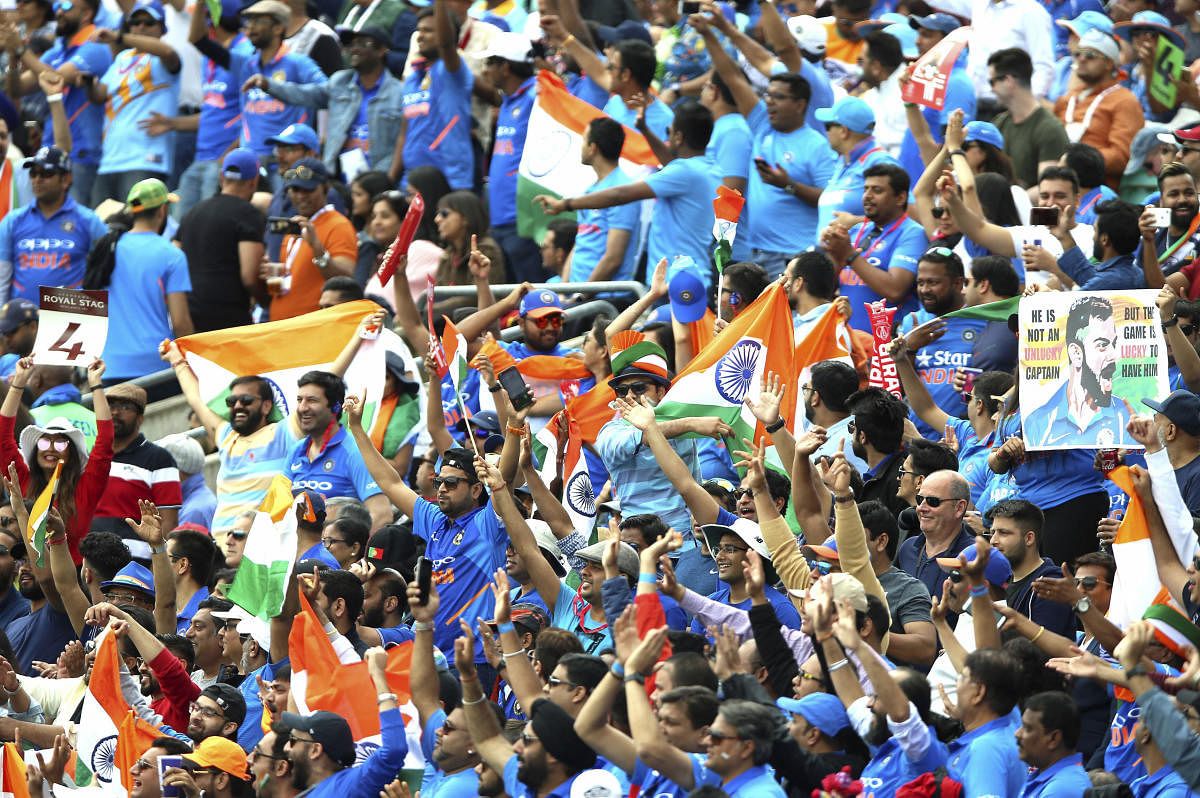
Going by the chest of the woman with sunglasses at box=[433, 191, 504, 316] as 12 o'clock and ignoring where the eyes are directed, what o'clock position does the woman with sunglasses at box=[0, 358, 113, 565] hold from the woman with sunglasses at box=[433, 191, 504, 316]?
the woman with sunglasses at box=[0, 358, 113, 565] is roughly at 12 o'clock from the woman with sunglasses at box=[433, 191, 504, 316].

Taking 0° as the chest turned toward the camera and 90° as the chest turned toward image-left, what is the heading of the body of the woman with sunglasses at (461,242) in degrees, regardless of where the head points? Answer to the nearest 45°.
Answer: approximately 45°

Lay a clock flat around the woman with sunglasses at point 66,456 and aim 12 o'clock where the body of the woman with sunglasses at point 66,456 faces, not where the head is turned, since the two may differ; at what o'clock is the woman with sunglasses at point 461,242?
the woman with sunglasses at point 461,242 is roughly at 8 o'clock from the woman with sunglasses at point 66,456.

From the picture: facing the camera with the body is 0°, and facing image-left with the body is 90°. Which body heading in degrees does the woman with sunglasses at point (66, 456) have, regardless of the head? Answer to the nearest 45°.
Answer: approximately 0°
